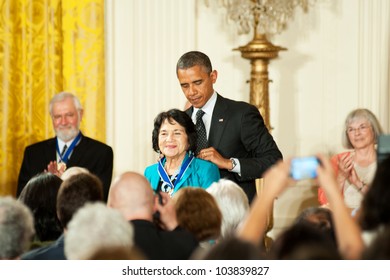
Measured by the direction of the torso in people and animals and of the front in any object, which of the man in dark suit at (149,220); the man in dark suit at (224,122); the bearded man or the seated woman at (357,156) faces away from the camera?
the man in dark suit at (149,220)

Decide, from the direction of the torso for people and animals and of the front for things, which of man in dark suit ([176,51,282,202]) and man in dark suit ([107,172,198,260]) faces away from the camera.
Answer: man in dark suit ([107,172,198,260])

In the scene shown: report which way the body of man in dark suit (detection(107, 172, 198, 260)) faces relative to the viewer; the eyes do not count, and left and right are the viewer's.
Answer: facing away from the viewer

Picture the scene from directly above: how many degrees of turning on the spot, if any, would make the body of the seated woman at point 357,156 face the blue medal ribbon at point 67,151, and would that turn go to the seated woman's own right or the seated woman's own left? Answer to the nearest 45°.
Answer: approximately 45° to the seated woman's own right

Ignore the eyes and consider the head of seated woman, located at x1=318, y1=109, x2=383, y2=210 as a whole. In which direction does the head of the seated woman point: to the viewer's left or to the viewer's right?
to the viewer's left

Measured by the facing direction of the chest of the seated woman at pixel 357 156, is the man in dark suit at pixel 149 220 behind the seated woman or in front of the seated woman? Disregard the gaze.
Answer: in front

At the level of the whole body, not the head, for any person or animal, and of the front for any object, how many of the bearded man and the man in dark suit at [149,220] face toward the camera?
1

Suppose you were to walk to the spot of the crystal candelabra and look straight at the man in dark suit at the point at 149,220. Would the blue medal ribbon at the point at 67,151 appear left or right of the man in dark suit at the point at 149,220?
right

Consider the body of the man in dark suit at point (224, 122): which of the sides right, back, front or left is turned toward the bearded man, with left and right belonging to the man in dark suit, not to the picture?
right

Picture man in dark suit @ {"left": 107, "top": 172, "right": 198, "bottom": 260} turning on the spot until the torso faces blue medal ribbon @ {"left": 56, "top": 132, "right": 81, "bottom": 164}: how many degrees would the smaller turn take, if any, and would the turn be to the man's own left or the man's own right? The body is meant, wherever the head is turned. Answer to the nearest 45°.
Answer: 0° — they already face it

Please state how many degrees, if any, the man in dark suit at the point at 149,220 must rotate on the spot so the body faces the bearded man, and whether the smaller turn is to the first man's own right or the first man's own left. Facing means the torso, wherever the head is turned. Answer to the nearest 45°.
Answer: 0° — they already face them

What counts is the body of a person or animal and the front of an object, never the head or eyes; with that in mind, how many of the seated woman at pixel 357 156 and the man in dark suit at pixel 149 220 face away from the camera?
1
